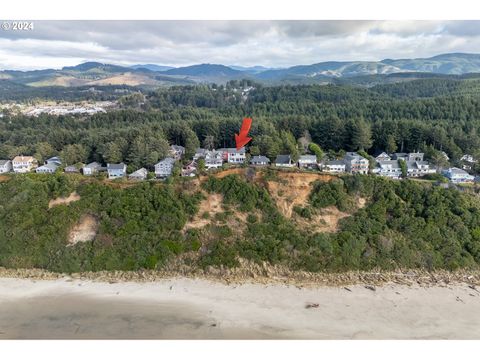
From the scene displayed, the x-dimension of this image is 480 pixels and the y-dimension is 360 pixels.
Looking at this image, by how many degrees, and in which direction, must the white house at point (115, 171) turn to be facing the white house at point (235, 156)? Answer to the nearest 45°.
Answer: approximately 90° to its left

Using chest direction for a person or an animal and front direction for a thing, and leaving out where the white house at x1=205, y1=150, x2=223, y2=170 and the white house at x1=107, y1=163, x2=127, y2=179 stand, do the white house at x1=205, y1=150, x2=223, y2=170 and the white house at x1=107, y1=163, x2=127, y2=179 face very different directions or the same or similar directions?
same or similar directions

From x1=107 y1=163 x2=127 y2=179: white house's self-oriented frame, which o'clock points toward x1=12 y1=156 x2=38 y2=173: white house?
x1=12 y1=156 x2=38 y2=173: white house is roughly at 4 o'clock from x1=107 y1=163 x2=127 y2=179: white house.

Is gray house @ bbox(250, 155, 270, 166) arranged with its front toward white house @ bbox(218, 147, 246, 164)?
no

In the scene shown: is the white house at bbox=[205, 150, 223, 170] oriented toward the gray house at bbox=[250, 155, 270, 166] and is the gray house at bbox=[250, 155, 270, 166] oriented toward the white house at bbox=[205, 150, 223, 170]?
no

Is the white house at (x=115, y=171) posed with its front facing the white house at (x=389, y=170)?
no

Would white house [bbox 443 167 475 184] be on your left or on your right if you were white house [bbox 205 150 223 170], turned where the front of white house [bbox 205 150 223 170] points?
on your left

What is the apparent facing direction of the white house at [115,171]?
toward the camera

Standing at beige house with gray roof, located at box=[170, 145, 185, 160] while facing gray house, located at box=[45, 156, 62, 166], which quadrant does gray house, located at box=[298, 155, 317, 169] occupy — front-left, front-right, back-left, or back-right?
back-left

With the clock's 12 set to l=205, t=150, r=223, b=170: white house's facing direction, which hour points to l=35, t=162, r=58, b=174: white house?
l=35, t=162, r=58, b=174: white house is roughly at 3 o'clock from l=205, t=150, r=223, b=170: white house.

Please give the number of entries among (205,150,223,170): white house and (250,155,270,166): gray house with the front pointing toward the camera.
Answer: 2

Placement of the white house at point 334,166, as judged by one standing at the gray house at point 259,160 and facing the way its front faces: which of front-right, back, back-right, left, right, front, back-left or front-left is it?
left

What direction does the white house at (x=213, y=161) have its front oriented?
toward the camera

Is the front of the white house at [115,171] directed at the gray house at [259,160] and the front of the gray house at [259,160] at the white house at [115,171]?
no

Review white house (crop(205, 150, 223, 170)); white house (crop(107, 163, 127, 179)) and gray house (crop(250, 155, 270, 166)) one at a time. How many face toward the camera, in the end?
3

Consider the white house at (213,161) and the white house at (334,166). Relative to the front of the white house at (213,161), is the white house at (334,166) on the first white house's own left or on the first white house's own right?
on the first white house's own left

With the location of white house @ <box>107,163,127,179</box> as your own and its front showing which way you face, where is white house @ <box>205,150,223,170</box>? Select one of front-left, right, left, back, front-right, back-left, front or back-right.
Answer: left

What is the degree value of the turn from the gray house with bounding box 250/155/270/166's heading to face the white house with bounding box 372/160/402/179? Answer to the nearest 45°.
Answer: approximately 90° to its left
